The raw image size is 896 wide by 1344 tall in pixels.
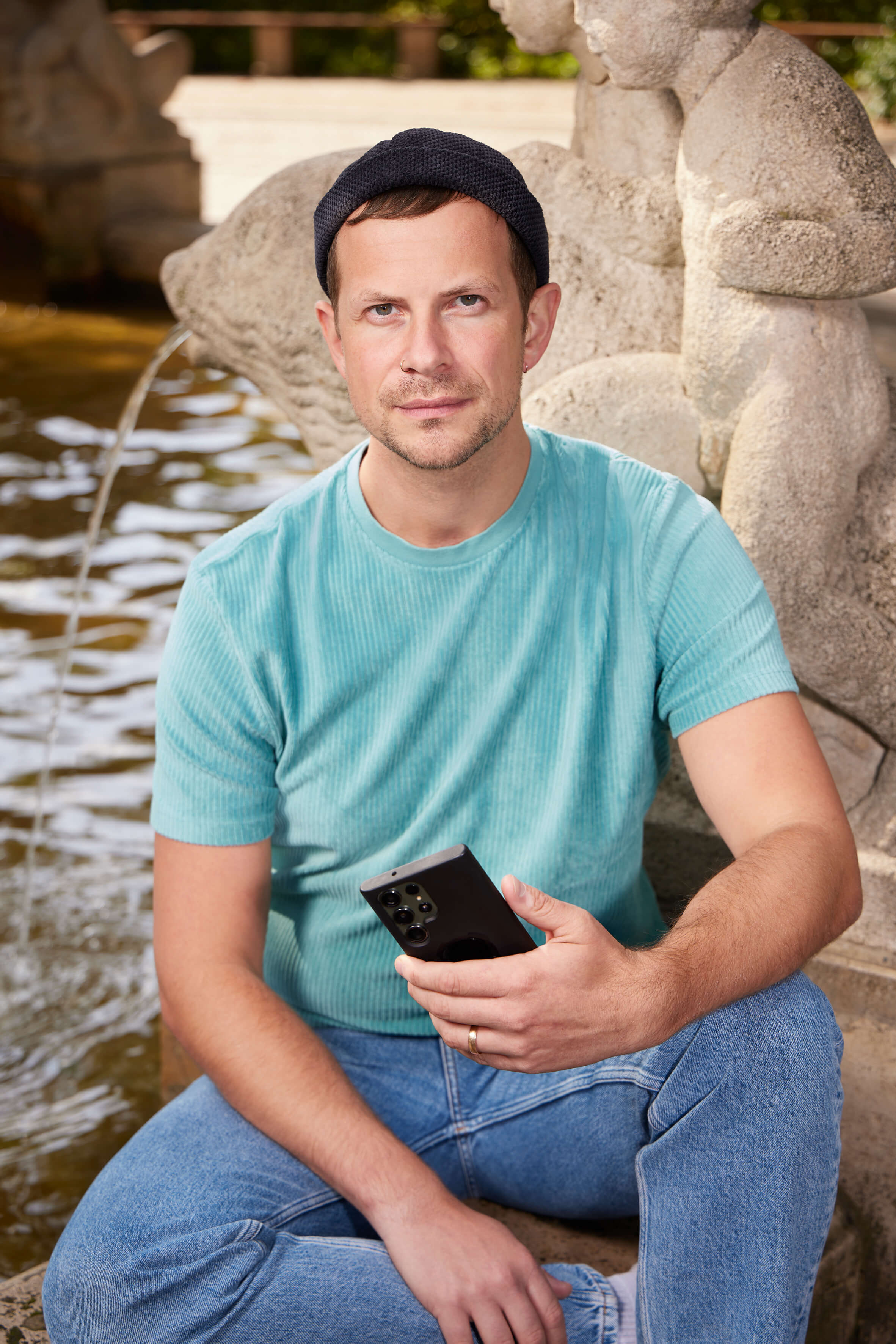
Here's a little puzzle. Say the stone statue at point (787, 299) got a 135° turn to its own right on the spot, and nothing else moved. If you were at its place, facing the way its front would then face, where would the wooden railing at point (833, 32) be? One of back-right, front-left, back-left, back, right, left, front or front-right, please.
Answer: front-left

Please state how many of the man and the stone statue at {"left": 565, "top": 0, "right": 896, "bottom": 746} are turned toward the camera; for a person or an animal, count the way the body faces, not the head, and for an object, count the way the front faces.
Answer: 1

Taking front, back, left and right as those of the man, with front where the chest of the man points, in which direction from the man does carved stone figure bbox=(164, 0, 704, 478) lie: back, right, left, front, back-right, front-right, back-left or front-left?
back

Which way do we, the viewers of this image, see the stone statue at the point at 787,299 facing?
facing to the left of the viewer

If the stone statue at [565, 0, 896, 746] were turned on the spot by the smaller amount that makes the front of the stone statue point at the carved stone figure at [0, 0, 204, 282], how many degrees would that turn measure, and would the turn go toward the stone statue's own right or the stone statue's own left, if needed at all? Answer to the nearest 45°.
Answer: approximately 45° to the stone statue's own right

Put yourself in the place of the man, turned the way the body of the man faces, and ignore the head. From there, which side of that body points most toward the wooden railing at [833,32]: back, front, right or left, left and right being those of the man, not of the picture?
back

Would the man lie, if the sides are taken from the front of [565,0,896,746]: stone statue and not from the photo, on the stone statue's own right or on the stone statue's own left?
on the stone statue's own left

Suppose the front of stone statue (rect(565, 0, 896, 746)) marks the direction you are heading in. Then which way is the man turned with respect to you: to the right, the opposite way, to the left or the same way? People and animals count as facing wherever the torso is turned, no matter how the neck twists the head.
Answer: to the left
